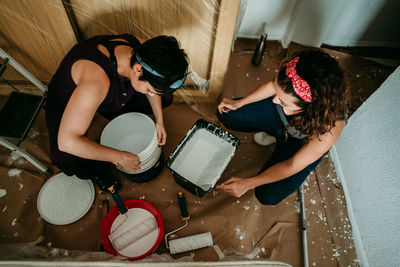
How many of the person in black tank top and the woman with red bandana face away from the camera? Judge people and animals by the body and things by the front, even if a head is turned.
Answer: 0

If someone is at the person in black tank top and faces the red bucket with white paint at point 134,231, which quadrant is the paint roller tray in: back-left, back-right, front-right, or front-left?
front-left

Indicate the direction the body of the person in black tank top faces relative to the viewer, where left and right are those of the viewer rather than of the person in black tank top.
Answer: facing the viewer and to the right of the viewer

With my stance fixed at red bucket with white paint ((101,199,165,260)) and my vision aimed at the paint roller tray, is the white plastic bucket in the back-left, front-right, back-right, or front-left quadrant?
front-left

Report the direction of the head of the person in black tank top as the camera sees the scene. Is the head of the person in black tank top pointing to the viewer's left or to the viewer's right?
to the viewer's right
